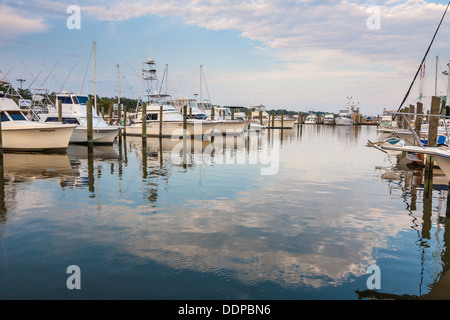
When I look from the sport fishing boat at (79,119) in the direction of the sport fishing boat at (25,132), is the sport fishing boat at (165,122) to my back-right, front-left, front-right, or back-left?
back-left

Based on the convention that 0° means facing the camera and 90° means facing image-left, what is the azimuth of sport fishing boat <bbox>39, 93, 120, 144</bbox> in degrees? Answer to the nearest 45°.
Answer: approximately 315°

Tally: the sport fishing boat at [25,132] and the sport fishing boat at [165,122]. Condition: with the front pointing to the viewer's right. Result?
2

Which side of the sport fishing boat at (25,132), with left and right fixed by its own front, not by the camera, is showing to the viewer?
right

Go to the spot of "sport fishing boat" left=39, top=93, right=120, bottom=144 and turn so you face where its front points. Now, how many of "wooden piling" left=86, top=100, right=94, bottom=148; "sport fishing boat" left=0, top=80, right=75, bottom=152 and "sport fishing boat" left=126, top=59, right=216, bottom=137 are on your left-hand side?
1

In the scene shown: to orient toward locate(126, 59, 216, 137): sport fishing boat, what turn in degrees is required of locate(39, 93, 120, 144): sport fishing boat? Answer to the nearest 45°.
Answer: approximately 90° to its left

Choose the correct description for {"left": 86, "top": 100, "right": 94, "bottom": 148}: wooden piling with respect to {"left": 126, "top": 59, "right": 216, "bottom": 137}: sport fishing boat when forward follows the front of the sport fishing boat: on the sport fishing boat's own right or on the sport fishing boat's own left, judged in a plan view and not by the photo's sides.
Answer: on the sport fishing boat's own right

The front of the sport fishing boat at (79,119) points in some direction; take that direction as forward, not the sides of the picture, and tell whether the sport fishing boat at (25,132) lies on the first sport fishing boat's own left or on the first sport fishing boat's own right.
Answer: on the first sport fishing boat's own right

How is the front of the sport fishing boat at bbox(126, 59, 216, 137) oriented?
to the viewer's right

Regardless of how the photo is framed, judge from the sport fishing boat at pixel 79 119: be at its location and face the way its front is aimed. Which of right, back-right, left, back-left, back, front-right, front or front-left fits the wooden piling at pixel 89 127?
front-right

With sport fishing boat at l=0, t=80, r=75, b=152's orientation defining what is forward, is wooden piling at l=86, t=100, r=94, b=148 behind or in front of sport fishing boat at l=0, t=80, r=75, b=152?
in front
